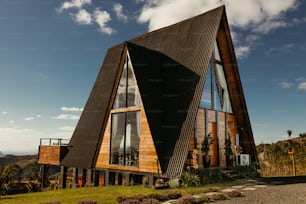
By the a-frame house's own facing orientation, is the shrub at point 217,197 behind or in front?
in front
